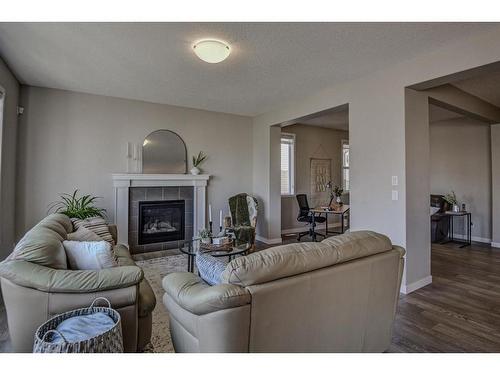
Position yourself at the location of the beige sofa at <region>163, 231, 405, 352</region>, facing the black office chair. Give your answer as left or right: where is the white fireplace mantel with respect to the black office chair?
left

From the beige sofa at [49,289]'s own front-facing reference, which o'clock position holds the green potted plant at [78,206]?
The green potted plant is roughly at 9 o'clock from the beige sofa.

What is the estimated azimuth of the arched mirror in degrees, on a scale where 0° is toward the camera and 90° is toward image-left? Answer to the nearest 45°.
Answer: approximately 0°

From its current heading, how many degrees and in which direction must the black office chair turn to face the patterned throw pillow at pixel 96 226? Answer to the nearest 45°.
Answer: approximately 135° to its right

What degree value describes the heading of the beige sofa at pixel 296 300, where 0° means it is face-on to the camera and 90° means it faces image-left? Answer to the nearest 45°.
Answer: approximately 135°

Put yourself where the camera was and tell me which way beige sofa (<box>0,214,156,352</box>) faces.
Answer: facing to the right of the viewer

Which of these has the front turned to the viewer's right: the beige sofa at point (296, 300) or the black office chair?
the black office chair

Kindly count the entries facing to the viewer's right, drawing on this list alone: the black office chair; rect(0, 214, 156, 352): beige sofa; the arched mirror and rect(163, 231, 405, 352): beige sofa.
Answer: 2

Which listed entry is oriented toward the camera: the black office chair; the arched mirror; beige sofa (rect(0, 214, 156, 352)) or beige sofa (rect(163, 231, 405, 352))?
the arched mirror

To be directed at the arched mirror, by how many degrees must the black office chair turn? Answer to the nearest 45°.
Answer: approximately 135° to its right

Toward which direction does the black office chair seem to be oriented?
to the viewer's right

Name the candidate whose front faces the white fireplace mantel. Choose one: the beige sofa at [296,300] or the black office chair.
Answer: the beige sofa
